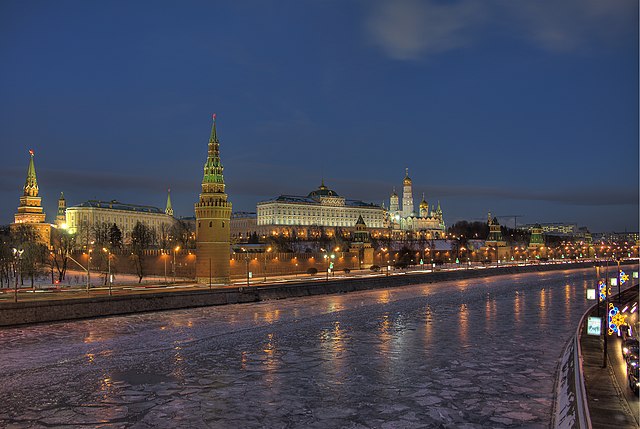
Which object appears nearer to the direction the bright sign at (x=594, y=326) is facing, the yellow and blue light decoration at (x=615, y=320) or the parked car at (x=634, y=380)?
the parked car

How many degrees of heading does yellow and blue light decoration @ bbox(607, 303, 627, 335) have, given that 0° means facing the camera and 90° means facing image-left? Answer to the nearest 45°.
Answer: approximately 0°

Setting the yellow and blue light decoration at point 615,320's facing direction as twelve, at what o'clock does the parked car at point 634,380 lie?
The parked car is roughly at 12 o'clock from the yellow and blue light decoration.

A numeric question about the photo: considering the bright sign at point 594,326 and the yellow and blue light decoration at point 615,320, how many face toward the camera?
2

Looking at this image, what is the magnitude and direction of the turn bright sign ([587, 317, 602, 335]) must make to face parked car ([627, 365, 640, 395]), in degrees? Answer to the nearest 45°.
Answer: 0° — it already faces it
